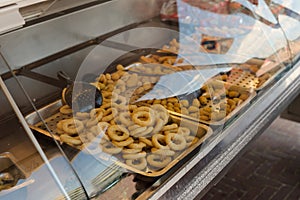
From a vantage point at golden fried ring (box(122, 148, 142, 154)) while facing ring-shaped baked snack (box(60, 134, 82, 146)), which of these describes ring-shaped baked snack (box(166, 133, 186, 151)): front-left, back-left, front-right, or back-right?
back-right

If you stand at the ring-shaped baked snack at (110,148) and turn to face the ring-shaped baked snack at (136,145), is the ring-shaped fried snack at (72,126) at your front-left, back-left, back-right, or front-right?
back-left

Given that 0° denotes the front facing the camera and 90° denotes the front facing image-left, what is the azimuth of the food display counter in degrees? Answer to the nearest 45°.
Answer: approximately 315°
